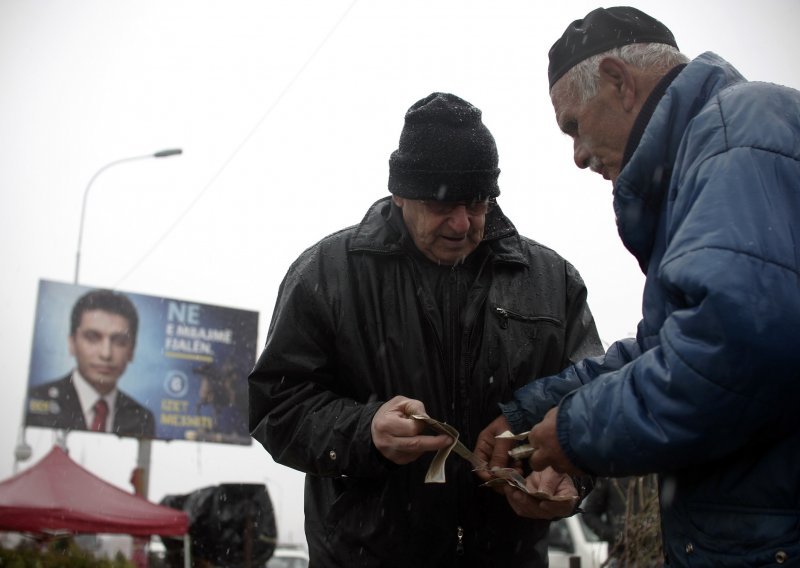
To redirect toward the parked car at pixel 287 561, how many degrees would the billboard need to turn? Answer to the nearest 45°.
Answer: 0° — it already faces it

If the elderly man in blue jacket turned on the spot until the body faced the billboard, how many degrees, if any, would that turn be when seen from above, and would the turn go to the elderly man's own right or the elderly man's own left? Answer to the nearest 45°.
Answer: approximately 45° to the elderly man's own right

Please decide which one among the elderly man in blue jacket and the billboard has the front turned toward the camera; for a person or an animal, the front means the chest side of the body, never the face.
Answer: the billboard

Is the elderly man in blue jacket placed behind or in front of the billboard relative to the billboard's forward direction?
in front

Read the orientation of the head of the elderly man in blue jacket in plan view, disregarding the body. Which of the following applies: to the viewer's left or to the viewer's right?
to the viewer's left

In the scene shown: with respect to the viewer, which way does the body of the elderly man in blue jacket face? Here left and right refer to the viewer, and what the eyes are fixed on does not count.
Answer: facing to the left of the viewer

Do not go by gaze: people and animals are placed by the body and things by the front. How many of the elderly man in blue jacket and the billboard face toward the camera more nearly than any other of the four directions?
1

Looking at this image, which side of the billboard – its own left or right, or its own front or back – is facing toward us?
front

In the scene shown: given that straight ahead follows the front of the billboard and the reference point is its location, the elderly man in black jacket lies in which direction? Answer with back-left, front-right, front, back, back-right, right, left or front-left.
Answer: front

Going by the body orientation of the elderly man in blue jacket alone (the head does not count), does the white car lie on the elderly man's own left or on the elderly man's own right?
on the elderly man's own right
